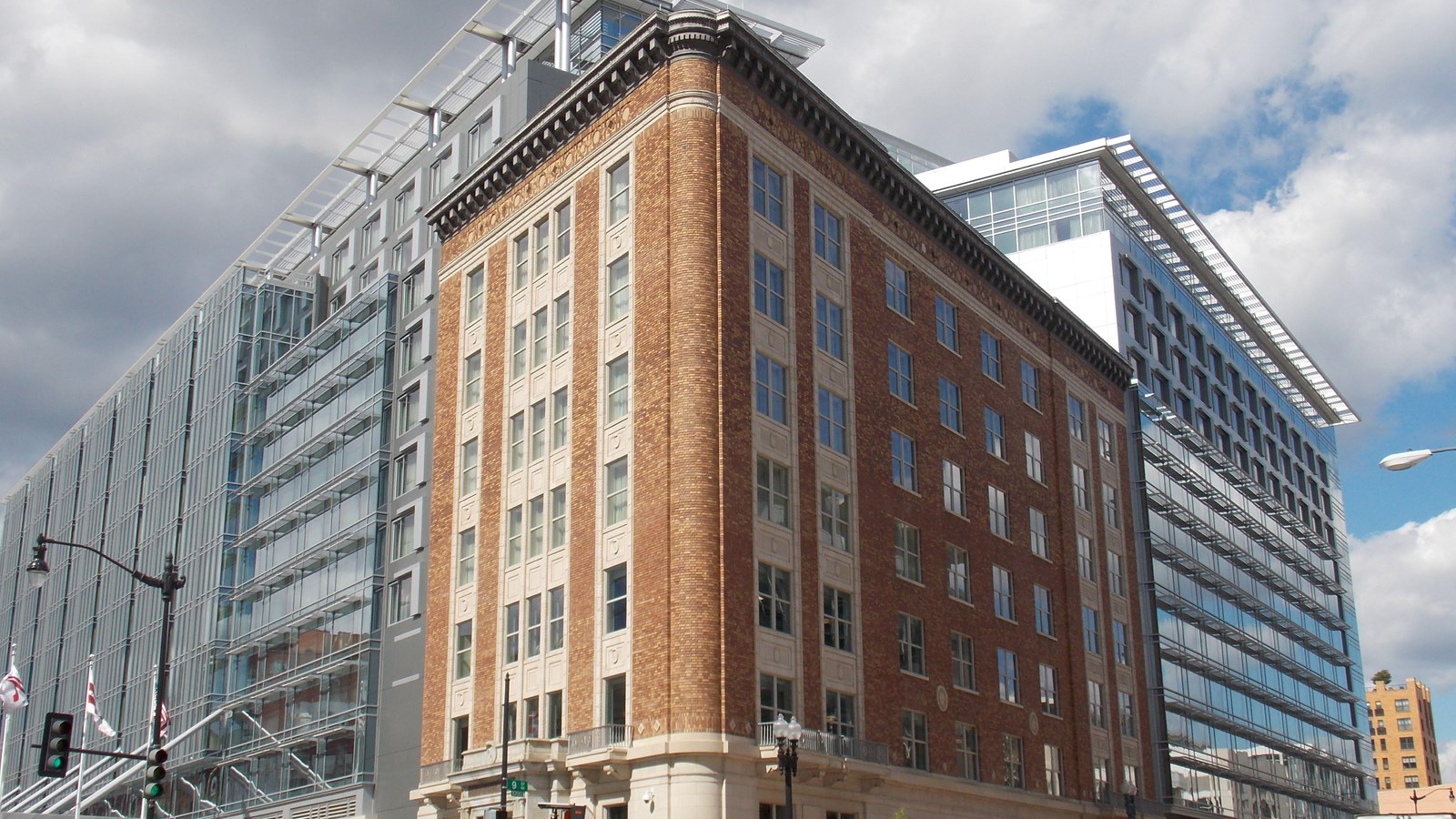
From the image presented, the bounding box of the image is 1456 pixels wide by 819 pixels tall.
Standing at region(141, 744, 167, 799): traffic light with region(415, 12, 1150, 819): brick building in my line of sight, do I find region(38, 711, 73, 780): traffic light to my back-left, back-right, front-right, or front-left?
back-left
